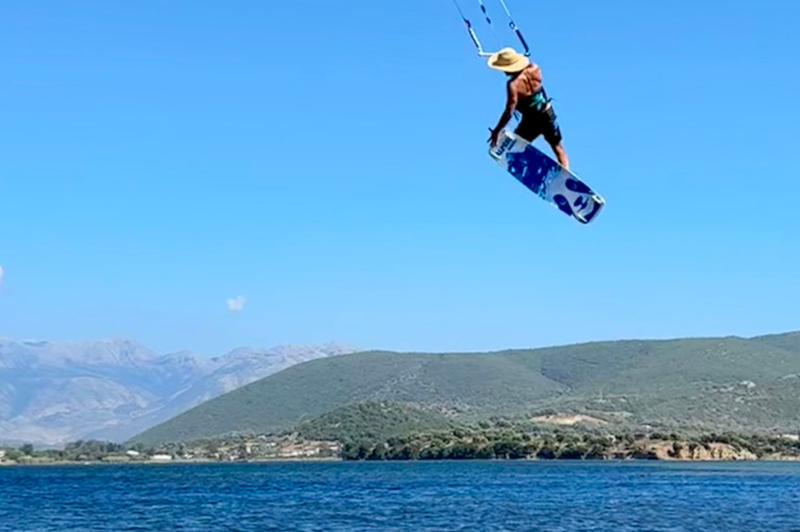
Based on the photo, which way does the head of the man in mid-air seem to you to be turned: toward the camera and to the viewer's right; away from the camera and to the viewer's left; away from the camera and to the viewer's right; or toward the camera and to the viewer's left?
away from the camera and to the viewer's left

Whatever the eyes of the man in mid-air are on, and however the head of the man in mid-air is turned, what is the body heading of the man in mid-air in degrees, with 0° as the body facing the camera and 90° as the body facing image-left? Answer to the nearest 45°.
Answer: approximately 135°
